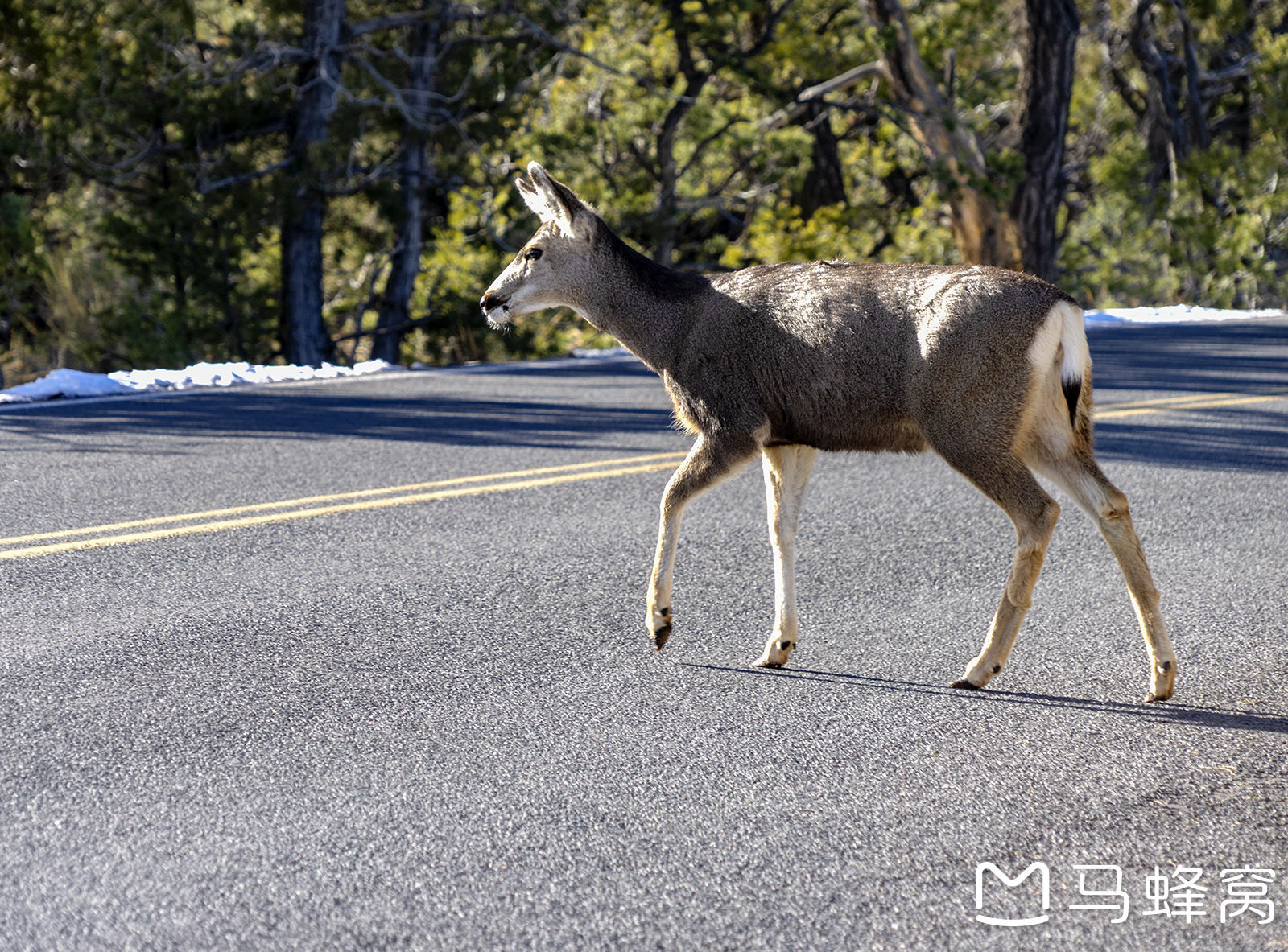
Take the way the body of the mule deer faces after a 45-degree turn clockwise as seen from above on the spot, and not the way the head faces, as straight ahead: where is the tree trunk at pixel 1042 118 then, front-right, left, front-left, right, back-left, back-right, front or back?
front-right

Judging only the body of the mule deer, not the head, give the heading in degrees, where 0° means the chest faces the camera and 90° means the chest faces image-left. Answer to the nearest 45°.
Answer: approximately 90°

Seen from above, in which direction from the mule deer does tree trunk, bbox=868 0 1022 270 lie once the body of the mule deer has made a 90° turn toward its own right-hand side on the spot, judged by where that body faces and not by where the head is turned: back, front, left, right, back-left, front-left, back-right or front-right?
front
